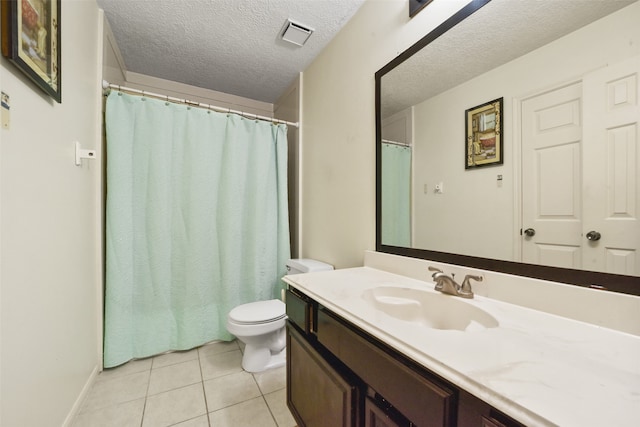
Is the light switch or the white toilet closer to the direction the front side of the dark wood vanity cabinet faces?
the light switch

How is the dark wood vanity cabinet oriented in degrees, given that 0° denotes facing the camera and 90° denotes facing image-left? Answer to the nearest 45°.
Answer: approximately 45°

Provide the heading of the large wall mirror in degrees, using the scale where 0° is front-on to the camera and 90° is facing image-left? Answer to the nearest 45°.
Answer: approximately 45°
